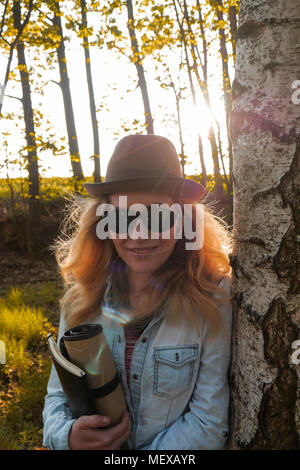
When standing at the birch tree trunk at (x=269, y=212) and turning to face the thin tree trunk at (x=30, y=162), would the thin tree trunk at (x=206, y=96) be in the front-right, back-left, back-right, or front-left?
front-right

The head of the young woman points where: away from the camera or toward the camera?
toward the camera

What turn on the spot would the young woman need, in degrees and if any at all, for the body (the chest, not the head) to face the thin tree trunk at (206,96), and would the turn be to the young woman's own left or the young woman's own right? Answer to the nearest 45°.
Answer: approximately 180°

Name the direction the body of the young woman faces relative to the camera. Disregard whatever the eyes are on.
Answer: toward the camera
